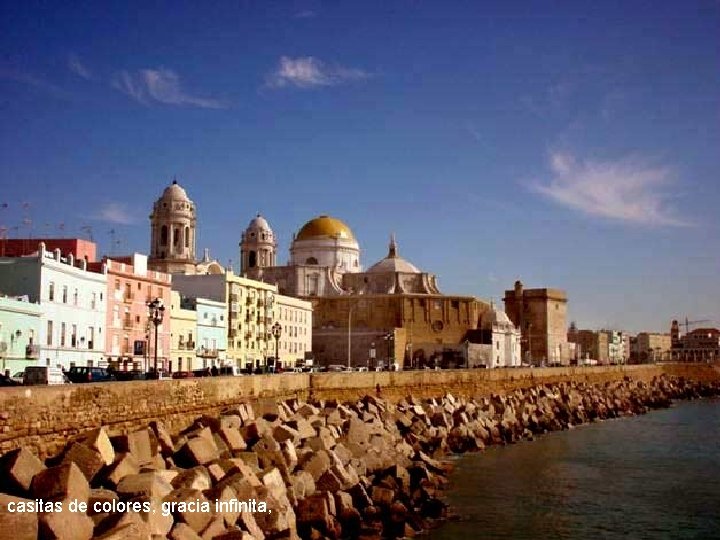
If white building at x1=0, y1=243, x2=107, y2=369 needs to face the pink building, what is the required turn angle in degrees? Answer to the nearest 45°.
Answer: approximately 90° to its left

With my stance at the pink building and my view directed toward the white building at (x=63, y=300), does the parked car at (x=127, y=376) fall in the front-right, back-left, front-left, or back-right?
front-left

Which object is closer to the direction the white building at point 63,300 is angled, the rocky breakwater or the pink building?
the rocky breakwater

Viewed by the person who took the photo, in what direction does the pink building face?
facing the viewer and to the right of the viewer

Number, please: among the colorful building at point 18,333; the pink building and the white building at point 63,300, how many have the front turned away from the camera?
0

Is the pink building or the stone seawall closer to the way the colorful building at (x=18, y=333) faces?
the stone seawall

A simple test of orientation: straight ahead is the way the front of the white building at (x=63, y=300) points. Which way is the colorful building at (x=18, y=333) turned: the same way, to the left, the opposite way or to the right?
the same way

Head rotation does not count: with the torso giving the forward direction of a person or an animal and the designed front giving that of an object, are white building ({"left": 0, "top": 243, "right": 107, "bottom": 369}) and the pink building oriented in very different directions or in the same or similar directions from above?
same or similar directions

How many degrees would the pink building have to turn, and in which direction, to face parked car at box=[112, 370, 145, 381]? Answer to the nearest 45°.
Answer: approximately 45° to its right

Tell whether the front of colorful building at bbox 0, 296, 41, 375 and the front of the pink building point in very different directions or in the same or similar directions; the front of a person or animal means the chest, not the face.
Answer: same or similar directions
